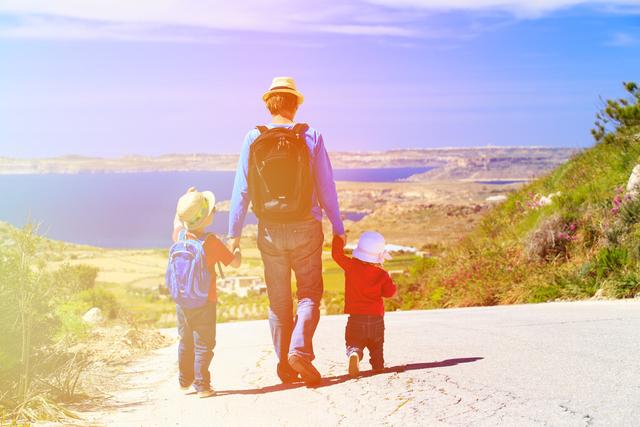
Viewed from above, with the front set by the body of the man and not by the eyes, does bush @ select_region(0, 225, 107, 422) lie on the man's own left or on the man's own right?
on the man's own left

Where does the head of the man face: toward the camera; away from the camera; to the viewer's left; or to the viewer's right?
away from the camera

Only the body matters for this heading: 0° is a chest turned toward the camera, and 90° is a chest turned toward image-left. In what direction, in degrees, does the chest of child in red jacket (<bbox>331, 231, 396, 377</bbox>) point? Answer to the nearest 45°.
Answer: approximately 180°

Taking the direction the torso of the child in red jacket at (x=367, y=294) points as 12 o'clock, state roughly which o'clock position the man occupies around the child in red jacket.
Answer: The man is roughly at 8 o'clock from the child in red jacket.

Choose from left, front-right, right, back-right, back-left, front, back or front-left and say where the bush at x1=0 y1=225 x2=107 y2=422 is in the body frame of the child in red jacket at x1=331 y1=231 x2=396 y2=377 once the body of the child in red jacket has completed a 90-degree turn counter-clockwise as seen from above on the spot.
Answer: front

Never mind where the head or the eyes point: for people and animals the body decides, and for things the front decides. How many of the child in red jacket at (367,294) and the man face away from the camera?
2

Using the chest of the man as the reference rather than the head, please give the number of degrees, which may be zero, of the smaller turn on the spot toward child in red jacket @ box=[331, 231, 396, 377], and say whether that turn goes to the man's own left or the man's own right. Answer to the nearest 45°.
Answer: approximately 45° to the man's own right

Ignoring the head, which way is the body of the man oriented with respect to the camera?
away from the camera
